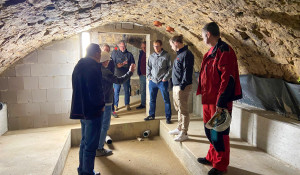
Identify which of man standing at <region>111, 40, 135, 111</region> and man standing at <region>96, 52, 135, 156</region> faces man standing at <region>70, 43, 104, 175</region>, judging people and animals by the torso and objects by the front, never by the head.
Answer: man standing at <region>111, 40, 135, 111</region>

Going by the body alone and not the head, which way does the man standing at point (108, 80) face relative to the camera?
to the viewer's right

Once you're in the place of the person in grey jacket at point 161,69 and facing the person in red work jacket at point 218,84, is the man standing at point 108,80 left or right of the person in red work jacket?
right

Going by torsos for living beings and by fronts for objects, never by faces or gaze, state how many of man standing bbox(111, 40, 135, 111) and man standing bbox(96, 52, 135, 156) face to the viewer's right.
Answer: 1

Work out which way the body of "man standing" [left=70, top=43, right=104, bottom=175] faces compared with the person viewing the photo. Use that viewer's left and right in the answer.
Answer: facing away from the viewer and to the right of the viewer

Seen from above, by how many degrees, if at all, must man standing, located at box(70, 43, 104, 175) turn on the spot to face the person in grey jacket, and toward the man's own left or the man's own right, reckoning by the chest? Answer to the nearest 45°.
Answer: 0° — they already face them

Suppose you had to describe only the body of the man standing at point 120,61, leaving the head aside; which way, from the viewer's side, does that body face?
toward the camera

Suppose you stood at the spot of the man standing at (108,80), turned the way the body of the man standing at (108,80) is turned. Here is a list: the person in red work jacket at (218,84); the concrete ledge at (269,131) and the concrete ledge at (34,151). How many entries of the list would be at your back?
1

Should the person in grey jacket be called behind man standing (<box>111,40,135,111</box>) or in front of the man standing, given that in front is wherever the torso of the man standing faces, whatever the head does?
in front

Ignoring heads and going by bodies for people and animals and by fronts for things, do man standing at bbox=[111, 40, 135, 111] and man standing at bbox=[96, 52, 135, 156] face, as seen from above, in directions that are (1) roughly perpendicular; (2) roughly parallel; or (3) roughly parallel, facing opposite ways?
roughly perpendicular

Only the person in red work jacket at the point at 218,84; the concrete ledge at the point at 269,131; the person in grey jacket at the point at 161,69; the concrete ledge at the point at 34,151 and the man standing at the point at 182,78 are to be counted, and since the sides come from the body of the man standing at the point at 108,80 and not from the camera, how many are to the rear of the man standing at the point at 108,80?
1

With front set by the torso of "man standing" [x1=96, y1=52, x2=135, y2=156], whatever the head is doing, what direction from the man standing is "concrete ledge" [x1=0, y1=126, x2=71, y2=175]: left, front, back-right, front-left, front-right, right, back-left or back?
back

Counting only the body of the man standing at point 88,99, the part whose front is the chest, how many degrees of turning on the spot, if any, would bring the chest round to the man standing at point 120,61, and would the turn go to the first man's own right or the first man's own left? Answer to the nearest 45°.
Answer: approximately 45° to the first man's own left
